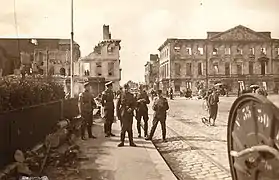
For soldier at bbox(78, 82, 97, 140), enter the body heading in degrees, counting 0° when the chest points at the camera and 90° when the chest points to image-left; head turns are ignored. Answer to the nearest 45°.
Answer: approximately 315°
